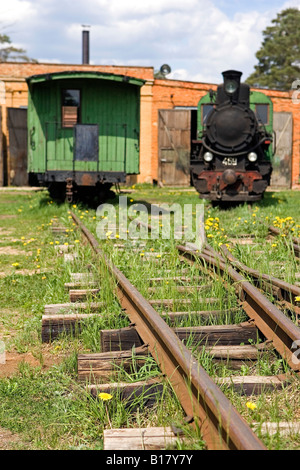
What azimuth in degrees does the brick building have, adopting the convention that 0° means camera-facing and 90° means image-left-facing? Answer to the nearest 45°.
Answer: approximately 0°

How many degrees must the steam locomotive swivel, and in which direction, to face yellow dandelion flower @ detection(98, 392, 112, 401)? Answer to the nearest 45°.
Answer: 0° — it already faces it

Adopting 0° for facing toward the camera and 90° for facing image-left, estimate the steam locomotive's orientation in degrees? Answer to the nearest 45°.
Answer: approximately 0°

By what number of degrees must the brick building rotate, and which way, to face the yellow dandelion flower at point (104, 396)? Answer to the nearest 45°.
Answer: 0° — it already faces it

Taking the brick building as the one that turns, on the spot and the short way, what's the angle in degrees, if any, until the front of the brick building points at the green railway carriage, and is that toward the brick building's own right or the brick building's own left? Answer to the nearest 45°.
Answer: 0° — it already faces it

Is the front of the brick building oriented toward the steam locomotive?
yes

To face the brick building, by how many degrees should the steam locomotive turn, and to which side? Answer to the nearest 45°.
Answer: approximately 180°

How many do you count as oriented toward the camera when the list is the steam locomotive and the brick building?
2

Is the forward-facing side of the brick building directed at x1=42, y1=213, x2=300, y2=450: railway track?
yes
